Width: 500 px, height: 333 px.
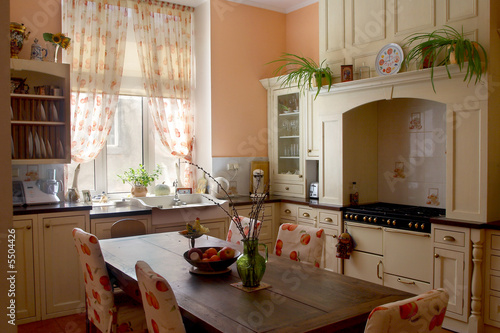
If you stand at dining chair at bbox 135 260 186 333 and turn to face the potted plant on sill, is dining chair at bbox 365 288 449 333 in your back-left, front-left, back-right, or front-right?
back-right

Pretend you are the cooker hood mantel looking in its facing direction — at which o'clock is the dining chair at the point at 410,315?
The dining chair is roughly at 11 o'clock from the cooker hood mantel.

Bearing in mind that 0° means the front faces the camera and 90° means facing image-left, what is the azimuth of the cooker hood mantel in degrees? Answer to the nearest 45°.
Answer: approximately 45°

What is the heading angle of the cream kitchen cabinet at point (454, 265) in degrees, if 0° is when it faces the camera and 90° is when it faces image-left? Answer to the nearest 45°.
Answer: approximately 45°

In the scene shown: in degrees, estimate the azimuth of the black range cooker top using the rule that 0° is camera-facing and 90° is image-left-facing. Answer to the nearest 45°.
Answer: approximately 45°

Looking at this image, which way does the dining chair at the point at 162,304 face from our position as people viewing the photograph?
facing away from the viewer and to the right of the viewer

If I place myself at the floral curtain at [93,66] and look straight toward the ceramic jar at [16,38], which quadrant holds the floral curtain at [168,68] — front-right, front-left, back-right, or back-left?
back-left

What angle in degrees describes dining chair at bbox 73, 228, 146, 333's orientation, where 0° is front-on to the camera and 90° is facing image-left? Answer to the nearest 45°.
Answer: approximately 225°
